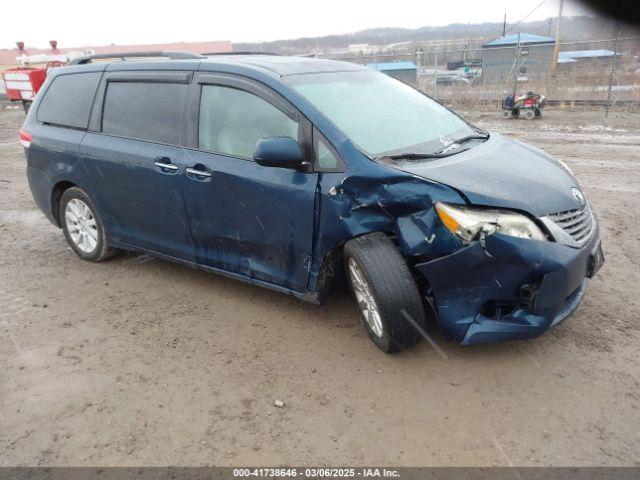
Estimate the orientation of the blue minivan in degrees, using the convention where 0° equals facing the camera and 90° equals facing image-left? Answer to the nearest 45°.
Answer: approximately 315°
